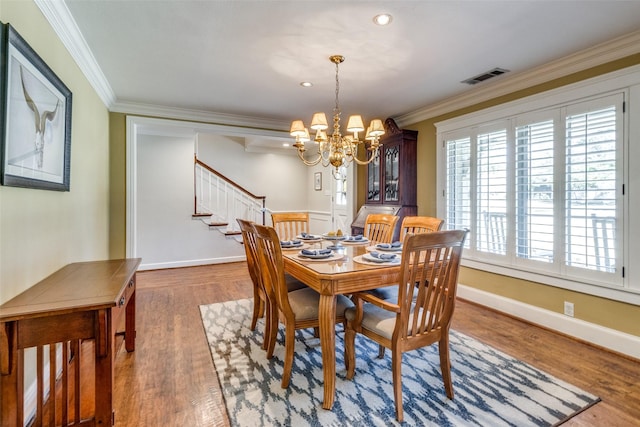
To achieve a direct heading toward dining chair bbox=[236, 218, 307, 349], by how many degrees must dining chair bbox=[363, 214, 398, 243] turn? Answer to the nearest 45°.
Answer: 0° — it already faces it

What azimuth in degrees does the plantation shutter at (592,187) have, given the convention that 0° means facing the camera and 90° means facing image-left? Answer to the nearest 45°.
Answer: approximately 45°

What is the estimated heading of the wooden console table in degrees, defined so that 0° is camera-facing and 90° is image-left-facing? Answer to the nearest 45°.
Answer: approximately 270°

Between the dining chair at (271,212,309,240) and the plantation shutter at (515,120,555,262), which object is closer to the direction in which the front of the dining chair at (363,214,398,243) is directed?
the dining chair
